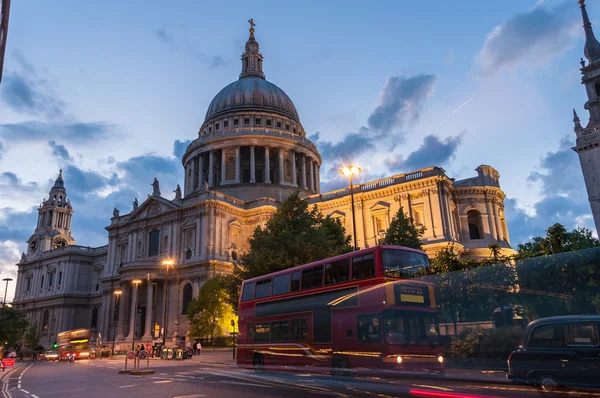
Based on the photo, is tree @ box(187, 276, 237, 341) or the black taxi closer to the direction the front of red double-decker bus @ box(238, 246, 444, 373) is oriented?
the black taxi

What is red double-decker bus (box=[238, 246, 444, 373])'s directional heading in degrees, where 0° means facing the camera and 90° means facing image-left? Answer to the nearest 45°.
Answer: approximately 315°

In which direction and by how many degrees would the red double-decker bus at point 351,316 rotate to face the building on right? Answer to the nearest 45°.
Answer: approximately 90° to its left

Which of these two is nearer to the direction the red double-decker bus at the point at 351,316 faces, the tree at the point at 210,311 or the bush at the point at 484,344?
the bush

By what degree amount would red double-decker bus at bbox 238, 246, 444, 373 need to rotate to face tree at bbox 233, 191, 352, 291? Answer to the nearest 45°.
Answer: approximately 135° to its left

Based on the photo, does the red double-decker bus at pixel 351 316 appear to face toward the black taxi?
yes

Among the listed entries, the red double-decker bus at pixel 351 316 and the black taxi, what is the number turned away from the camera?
0
